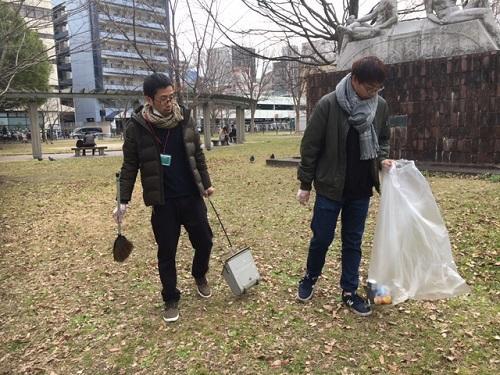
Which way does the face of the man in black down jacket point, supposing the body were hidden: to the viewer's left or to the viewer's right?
to the viewer's right

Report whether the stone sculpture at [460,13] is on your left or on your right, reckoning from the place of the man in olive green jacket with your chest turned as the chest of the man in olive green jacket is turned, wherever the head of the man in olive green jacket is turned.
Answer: on your left

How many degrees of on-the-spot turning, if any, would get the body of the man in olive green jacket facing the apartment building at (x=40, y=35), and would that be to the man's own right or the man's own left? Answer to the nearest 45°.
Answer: approximately 180°

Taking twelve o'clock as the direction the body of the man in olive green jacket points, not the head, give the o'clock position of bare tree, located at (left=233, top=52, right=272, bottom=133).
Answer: The bare tree is roughly at 7 o'clock from the man in olive green jacket.

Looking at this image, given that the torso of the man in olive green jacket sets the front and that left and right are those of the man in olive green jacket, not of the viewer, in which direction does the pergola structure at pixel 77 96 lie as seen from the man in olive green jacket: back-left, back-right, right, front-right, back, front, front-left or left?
back

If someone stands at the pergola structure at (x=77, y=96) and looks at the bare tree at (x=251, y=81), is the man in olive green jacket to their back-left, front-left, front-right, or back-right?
back-right

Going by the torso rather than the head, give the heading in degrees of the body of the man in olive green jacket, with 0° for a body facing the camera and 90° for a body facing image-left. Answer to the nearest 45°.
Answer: approximately 315°

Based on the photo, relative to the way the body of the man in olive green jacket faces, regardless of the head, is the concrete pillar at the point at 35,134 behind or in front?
behind

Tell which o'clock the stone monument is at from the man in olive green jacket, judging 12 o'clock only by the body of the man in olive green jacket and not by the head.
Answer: The stone monument is roughly at 8 o'clock from the man in olive green jacket.

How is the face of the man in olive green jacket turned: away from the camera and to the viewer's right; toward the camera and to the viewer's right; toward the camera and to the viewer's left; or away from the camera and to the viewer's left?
toward the camera and to the viewer's right

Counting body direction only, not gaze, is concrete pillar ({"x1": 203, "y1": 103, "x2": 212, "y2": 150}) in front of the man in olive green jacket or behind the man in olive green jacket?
behind
